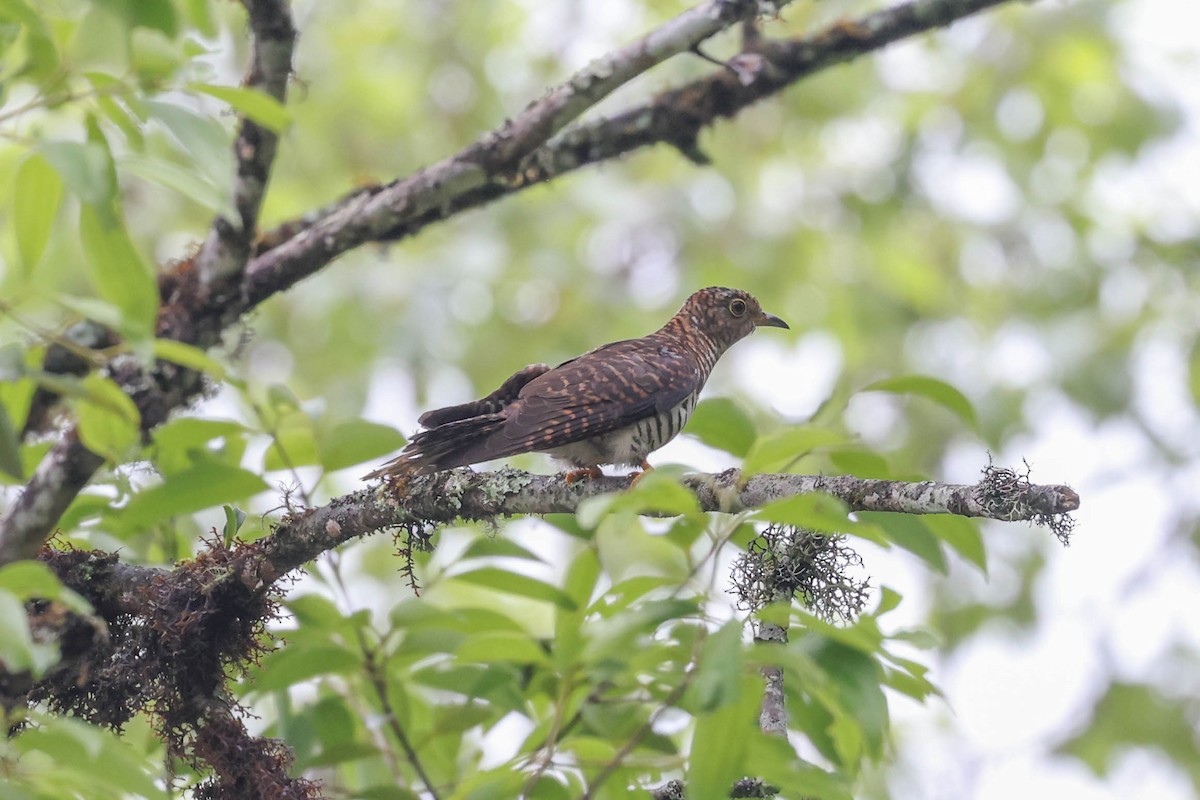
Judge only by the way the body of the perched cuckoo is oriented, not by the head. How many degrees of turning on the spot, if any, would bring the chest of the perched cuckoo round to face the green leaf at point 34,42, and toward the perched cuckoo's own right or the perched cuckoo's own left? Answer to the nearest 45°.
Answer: approximately 135° to the perched cuckoo's own right

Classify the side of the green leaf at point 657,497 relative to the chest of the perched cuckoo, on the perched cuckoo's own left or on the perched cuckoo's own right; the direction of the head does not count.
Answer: on the perched cuckoo's own right

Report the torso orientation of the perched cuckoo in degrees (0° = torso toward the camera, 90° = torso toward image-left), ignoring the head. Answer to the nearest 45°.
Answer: approximately 270°
